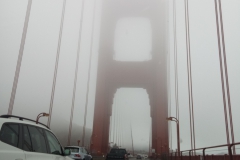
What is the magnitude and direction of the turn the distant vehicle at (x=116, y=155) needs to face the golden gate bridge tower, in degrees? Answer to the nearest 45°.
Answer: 0° — it already faces it

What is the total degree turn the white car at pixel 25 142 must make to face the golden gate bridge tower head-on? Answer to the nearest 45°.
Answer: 0° — it already faces it

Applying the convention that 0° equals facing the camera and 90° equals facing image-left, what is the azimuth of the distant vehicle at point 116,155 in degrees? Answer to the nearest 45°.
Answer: approximately 180°

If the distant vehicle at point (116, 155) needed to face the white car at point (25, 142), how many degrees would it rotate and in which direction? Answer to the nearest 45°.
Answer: approximately 180°

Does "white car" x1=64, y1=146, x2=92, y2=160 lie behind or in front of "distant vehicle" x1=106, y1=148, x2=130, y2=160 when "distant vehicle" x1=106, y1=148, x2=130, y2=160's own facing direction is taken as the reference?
behind

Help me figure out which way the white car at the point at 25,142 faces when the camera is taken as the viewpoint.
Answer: facing away from the viewer and to the right of the viewer

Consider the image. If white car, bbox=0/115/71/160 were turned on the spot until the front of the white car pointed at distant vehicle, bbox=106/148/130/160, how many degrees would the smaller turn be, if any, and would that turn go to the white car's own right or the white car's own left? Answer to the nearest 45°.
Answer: approximately 45° to the white car's own left

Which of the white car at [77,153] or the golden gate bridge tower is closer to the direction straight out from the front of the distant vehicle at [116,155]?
the golden gate bridge tower
